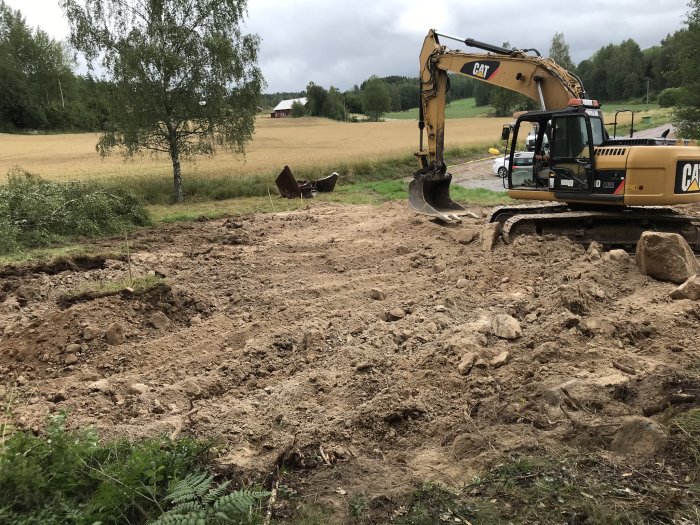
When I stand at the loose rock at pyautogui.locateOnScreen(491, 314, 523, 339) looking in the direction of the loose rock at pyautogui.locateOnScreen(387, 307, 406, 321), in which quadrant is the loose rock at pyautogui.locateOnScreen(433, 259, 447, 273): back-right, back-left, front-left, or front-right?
front-right

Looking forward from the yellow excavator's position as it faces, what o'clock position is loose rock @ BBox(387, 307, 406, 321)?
The loose rock is roughly at 10 o'clock from the yellow excavator.

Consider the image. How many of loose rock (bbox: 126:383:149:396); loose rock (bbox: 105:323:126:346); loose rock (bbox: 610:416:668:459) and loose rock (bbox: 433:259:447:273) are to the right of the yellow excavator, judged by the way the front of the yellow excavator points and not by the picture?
0

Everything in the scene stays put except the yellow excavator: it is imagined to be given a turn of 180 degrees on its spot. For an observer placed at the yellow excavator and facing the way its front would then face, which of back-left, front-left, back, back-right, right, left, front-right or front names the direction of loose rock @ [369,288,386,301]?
back-right

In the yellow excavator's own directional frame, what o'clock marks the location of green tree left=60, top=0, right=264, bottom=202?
The green tree is roughly at 1 o'clock from the yellow excavator.

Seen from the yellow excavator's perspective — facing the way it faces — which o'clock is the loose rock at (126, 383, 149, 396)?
The loose rock is roughly at 10 o'clock from the yellow excavator.

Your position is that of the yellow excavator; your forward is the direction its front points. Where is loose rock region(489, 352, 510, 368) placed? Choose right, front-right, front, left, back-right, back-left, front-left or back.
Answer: left

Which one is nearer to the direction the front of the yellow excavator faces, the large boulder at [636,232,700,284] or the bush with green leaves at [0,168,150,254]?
the bush with green leaves

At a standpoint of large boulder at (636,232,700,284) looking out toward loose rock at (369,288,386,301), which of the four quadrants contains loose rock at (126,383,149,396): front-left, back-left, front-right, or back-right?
front-left

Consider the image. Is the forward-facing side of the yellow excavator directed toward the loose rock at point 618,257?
no

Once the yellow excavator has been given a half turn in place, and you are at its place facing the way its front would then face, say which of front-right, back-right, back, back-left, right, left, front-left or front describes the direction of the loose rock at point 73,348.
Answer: back-right

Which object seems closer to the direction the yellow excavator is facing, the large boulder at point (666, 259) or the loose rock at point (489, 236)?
the loose rock

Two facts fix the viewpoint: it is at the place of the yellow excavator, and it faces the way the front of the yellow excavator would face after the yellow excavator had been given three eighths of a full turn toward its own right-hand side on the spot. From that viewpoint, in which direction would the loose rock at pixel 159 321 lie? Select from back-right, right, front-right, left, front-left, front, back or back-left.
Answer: back

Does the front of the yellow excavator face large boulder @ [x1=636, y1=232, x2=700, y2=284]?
no

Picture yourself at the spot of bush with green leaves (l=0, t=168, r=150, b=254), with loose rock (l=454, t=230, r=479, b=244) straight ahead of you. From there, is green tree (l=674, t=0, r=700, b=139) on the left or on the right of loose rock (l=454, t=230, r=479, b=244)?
left

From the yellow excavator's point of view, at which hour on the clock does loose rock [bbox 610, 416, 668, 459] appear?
The loose rock is roughly at 9 o'clock from the yellow excavator.

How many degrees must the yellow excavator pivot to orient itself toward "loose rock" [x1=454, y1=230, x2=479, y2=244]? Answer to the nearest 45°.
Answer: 0° — it already faces it

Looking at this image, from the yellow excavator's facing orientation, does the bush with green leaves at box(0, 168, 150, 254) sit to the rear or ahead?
ahead

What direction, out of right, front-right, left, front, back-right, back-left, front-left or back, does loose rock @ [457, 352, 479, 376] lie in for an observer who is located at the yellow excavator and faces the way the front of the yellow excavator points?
left

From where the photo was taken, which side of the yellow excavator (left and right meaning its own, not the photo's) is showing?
left

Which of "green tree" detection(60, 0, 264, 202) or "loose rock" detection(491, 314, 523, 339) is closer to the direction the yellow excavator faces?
the green tree
